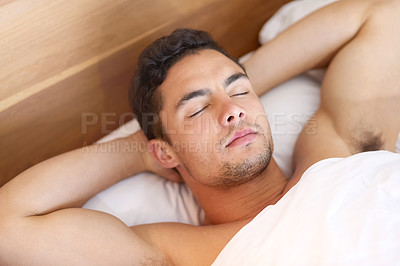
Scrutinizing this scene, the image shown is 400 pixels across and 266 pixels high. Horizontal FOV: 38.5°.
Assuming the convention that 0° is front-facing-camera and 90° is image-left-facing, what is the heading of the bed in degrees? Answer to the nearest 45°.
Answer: approximately 315°
